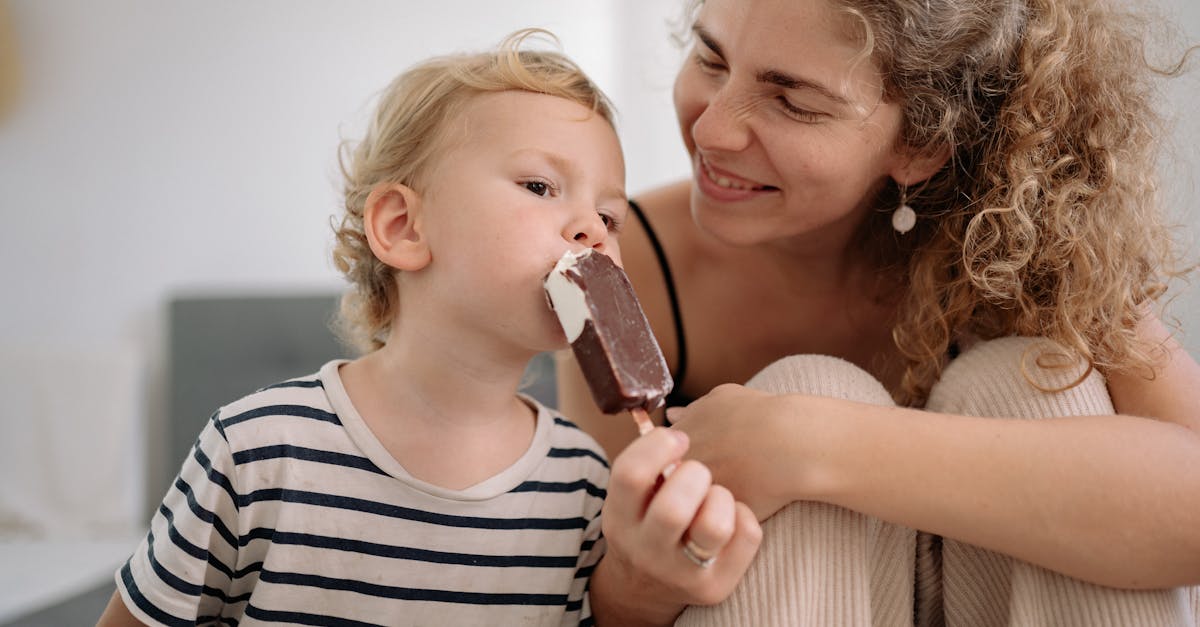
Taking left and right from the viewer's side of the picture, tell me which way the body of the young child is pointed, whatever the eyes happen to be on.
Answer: facing the viewer and to the right of the viewer

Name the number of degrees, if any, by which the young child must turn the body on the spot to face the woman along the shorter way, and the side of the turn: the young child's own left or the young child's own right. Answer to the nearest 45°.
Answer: approximately 45° to the young child's own left

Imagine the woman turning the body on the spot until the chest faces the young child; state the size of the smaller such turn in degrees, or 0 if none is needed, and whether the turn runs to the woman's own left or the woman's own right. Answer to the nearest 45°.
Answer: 0° — they already face them

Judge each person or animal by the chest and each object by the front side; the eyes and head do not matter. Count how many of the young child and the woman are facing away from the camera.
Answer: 0

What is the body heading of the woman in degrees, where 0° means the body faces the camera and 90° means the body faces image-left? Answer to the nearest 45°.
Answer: approximately 45°

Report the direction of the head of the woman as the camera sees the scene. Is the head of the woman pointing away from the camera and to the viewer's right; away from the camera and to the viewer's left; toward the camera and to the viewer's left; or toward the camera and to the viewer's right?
toward the camera and to the viewer's left
